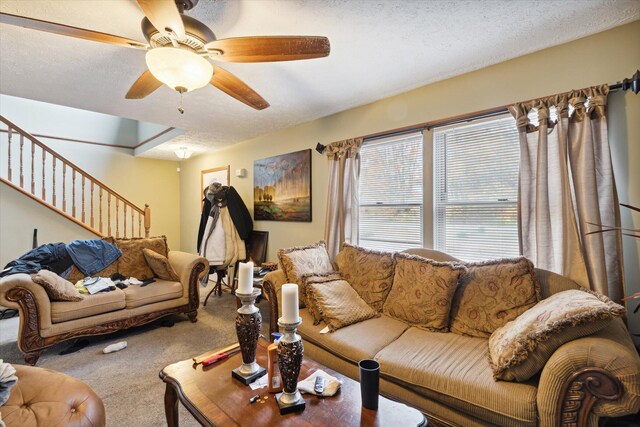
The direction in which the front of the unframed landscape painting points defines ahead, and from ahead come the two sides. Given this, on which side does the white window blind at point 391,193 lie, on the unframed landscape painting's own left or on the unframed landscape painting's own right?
on the unframed landscape painting's own left

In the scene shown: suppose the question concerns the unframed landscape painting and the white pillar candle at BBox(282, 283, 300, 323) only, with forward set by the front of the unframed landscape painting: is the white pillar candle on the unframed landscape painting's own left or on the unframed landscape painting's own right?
on the unframed landscape painting's own left

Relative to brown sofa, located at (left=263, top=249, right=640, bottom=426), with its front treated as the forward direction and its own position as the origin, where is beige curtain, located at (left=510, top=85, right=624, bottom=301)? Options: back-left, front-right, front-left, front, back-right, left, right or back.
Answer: back

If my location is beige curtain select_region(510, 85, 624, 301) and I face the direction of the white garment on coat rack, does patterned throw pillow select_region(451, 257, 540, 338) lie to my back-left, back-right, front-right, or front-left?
front-left

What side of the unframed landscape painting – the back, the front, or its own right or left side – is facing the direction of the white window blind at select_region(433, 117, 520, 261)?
left

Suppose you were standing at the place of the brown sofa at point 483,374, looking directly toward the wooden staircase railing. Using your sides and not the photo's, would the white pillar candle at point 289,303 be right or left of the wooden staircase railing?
left

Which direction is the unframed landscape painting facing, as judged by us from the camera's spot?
facing the viewer and to the left of the viewer

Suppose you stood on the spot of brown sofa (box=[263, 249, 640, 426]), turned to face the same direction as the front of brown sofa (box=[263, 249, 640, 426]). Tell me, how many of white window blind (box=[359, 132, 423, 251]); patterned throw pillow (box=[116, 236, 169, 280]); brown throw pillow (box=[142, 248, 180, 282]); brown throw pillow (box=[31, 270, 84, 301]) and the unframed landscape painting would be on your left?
0

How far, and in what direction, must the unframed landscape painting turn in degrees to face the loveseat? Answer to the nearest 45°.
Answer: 0° — it already faces it

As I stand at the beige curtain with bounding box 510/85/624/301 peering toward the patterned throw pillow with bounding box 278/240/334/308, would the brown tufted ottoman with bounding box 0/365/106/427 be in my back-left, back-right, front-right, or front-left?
front-left

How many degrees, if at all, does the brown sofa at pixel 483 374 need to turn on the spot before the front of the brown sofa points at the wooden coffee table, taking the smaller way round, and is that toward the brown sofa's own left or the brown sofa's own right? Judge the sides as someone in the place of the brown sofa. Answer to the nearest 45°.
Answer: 0° — it already faces it

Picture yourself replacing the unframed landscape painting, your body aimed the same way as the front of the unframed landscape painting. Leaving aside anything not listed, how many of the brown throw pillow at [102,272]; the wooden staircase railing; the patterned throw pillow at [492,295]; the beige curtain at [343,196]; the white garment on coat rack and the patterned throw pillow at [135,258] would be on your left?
2

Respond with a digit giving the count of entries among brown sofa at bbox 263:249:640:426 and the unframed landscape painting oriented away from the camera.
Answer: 0

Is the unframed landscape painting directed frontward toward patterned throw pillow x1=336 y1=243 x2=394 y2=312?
no
